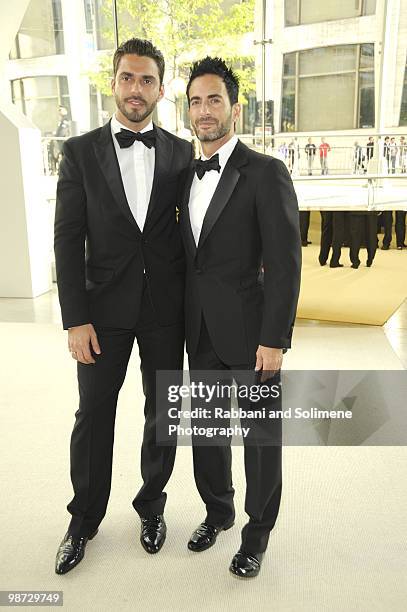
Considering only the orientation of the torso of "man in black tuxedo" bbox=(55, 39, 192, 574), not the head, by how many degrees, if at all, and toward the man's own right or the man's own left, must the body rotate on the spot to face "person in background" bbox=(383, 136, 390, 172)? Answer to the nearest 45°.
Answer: approximately 135° to the man's own left

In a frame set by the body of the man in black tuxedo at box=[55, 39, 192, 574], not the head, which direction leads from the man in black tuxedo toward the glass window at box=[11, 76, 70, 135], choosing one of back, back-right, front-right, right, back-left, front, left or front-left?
back

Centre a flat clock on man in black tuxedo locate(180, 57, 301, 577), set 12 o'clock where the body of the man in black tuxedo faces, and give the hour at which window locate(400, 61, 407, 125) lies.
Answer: The window is roughly at 5 o'clock from the man in black tuxedo.

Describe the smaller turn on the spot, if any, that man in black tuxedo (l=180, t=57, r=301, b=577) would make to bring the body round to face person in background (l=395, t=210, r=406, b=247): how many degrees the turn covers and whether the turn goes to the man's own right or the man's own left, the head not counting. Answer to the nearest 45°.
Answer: approximately 135° to the man's own right

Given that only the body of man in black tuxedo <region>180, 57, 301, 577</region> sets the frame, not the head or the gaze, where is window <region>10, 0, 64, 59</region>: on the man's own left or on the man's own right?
on the man's own right

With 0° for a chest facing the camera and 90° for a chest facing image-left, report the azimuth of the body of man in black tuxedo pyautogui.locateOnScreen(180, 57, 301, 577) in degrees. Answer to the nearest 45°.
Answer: approximately 45°

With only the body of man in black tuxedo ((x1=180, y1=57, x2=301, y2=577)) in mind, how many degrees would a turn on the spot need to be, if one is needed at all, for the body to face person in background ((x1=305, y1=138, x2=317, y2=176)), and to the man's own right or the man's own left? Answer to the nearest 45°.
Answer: approximately 135° to the man's own right

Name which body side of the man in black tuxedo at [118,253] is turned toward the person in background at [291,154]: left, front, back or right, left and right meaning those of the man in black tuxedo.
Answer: back

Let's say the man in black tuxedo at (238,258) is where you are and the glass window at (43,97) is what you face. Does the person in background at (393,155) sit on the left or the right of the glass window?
right

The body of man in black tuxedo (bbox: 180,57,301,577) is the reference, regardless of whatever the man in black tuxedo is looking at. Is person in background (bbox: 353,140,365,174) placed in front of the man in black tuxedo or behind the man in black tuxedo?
behind
